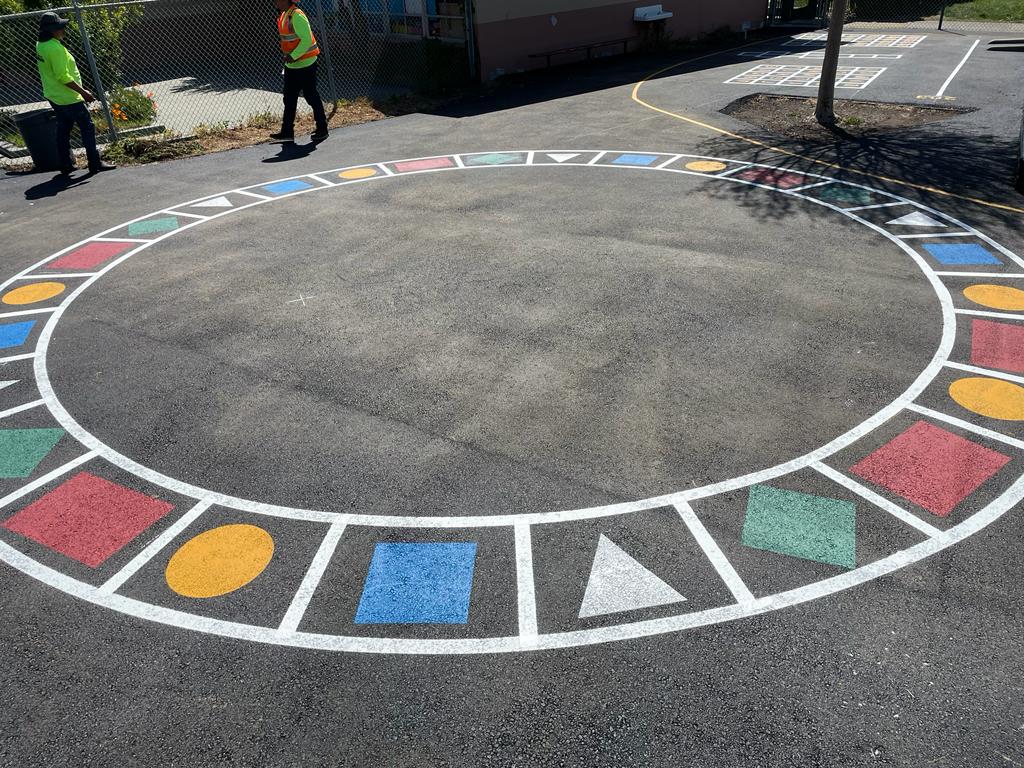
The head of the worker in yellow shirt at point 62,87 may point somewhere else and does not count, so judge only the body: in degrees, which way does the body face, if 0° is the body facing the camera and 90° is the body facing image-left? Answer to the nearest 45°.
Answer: approximately 270°

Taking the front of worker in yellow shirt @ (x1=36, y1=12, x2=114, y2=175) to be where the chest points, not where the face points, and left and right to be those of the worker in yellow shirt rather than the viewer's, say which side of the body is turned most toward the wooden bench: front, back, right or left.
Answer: front

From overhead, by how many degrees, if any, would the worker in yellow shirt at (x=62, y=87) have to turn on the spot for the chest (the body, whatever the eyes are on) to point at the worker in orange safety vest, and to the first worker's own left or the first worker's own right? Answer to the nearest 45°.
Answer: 0° — they already face them

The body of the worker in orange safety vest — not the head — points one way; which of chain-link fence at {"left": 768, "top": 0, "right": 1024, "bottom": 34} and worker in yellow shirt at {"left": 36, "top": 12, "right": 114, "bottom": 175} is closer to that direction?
the worker in yellow shirt

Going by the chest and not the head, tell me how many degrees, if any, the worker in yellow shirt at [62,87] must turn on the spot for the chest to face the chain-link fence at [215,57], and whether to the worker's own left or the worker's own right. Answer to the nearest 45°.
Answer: approximately 45° to the worker's own left

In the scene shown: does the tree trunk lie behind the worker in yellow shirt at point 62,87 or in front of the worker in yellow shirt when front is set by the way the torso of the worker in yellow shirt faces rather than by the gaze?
in front

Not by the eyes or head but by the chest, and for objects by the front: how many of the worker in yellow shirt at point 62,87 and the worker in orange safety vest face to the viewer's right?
1

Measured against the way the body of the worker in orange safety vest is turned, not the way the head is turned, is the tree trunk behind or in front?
behind

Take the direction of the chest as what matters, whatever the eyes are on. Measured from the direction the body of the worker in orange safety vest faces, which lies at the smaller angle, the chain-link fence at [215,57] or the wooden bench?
the chain-link fence
